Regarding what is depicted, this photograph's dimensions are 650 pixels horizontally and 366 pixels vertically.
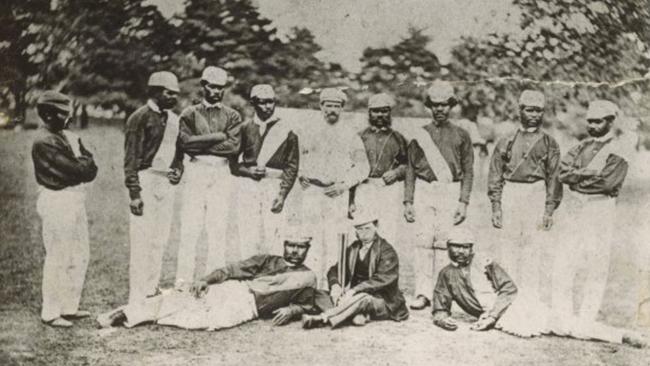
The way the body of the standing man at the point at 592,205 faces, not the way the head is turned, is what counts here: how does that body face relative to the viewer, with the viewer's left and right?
facing the viewer and to the left of the viewer

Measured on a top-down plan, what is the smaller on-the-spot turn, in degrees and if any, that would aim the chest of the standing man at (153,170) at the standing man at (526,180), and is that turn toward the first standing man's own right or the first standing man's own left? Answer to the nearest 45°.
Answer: approximately 45° to the first standing man's own left

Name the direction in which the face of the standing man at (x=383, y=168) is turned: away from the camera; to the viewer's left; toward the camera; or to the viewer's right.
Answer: toward the camera

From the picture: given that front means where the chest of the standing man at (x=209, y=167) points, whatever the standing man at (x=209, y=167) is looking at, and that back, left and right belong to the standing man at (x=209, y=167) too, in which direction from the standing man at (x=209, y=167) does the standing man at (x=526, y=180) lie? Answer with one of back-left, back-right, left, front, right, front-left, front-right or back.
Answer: left

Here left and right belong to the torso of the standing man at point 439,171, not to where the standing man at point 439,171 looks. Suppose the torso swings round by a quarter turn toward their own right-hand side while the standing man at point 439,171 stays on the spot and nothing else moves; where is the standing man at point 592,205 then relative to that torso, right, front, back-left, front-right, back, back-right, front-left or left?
back

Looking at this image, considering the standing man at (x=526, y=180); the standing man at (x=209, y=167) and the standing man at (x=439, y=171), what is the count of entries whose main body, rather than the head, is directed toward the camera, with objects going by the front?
3

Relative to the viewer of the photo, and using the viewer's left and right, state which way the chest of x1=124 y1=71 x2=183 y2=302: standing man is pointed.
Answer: facing the viewer and to the right of the viewer

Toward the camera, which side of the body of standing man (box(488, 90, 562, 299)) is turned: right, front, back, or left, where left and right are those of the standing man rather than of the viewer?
front

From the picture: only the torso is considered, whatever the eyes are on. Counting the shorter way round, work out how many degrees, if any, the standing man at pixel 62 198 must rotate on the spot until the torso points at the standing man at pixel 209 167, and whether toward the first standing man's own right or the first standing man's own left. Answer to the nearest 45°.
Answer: approximately 45° to the first standing man's own left

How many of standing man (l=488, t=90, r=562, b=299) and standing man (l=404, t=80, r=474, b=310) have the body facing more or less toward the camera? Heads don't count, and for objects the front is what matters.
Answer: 2

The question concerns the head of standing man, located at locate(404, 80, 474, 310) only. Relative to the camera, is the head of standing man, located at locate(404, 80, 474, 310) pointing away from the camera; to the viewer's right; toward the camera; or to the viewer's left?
toward the camera

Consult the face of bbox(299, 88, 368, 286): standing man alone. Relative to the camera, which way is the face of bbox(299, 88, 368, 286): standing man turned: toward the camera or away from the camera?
toward the camera

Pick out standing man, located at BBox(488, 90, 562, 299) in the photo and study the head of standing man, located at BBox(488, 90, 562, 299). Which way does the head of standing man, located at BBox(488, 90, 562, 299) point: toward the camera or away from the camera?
toward the camera

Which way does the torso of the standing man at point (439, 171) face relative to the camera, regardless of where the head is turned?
toward the camera

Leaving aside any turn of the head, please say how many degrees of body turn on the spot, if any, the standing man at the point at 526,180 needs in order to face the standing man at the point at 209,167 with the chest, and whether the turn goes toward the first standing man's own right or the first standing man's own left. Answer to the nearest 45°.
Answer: approximately 90° to the first standing man's own right

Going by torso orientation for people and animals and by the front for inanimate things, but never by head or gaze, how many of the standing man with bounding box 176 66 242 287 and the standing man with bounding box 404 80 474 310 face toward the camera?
2

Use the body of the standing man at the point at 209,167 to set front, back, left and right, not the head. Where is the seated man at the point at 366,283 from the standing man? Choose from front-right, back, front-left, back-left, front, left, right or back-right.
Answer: left
